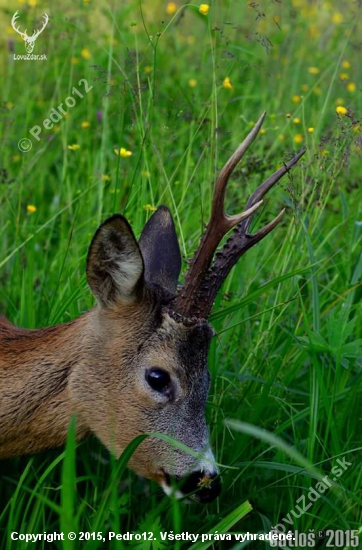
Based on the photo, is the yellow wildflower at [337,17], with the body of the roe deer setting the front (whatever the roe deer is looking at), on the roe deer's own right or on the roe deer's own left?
on the roe deer's own left

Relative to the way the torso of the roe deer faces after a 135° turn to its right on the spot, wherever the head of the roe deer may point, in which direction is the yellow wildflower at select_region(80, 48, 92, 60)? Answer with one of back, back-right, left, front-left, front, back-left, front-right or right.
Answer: back-right

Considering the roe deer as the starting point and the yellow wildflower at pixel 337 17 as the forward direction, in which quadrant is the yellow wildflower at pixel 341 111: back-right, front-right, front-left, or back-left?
front-right

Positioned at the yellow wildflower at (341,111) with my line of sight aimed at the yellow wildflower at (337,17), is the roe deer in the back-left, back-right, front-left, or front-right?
back-left

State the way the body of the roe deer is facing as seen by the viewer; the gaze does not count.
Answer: to the viewer's right

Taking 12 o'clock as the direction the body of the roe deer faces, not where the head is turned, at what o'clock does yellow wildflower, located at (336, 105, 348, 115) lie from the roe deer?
The yellow wildflower is roughly at 11 o'clock from the roe deer.

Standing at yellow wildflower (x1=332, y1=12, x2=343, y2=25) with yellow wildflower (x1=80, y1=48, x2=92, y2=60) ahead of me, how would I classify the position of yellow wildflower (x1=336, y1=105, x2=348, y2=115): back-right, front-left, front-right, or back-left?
front-left

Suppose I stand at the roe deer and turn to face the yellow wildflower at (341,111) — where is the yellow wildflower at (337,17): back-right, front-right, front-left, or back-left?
front-left
